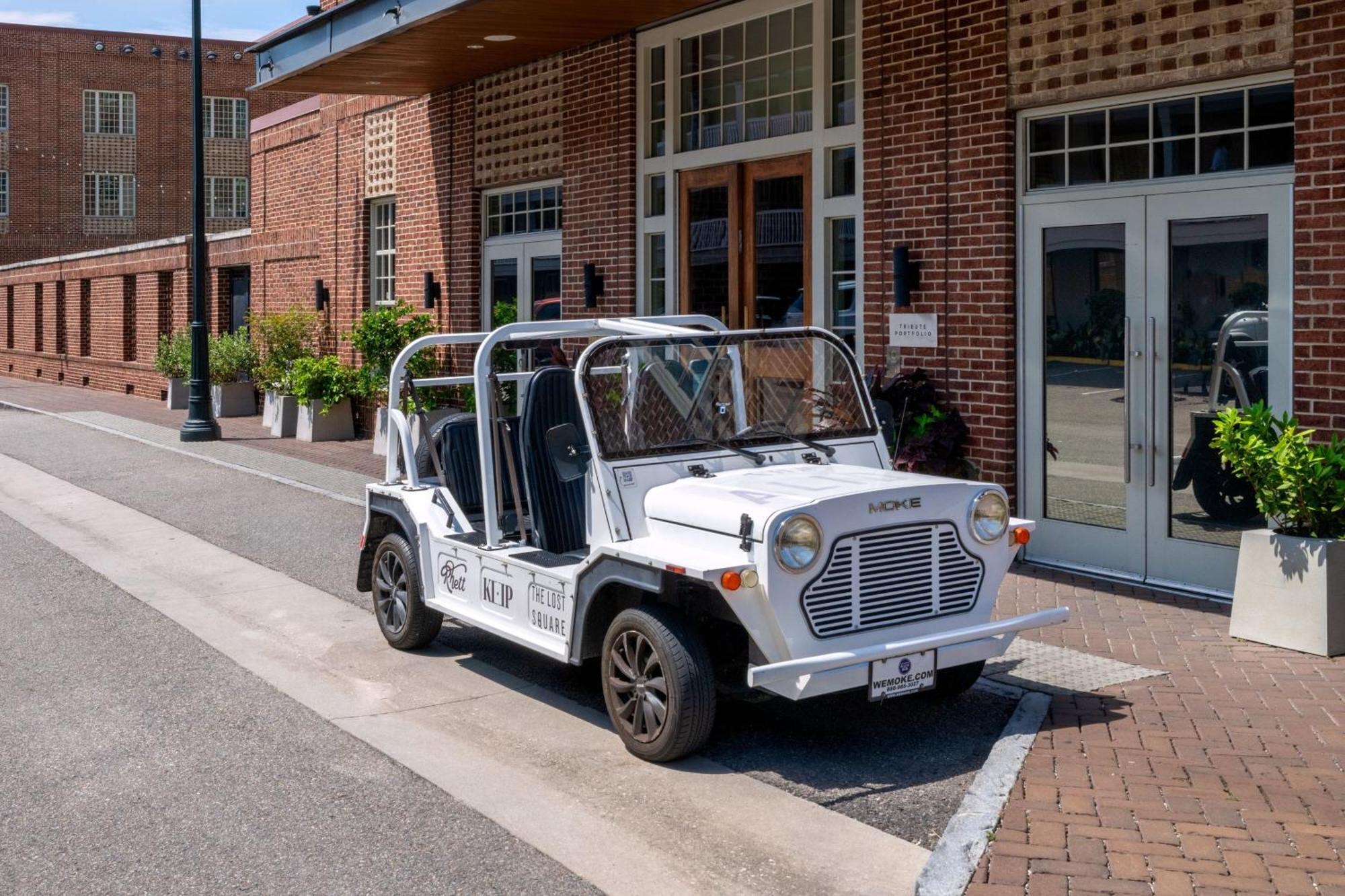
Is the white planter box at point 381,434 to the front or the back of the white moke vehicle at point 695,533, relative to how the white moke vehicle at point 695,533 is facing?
to the back

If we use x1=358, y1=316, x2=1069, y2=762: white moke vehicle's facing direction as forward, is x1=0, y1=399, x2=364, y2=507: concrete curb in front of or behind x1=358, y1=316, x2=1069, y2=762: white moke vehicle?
behind

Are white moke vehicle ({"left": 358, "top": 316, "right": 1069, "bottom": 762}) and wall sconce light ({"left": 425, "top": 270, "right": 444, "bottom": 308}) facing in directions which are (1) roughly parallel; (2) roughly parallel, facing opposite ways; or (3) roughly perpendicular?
roughly perpendicular

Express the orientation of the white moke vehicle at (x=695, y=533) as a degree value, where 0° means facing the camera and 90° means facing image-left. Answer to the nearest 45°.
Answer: approximately 315°

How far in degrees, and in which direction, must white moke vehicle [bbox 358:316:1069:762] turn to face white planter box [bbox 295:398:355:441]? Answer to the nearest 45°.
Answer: approximately 135° to its left

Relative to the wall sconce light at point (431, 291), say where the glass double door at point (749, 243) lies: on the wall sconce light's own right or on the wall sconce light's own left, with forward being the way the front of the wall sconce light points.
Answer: on the wall sconce light's own left

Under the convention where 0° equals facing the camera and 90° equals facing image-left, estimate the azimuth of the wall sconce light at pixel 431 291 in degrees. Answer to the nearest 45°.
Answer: approximately 45°
